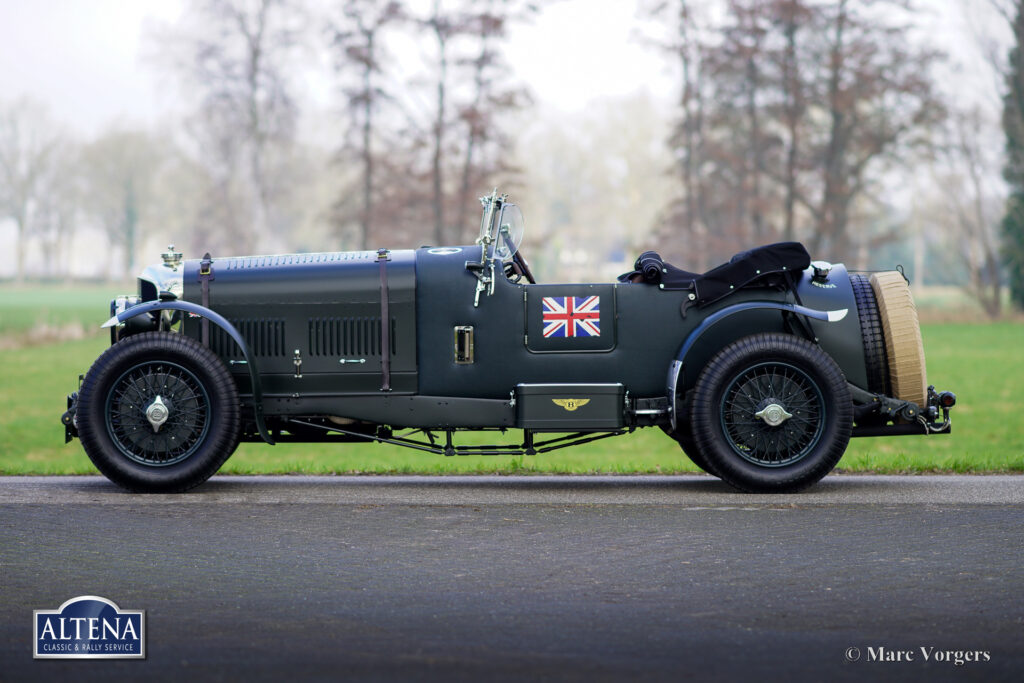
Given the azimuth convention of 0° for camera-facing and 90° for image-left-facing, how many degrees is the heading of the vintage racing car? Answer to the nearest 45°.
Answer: approximately 90°

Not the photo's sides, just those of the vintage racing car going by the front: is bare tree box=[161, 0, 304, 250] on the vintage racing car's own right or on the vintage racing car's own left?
on the vintage racing car's own right

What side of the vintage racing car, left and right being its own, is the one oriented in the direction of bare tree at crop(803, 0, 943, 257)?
right

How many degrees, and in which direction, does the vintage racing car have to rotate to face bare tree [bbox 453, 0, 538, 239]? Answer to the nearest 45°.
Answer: approximately 90° to its right

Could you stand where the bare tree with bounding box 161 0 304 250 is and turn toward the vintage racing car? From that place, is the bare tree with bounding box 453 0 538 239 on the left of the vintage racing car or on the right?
left

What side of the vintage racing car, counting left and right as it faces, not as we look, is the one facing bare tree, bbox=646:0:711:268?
right
